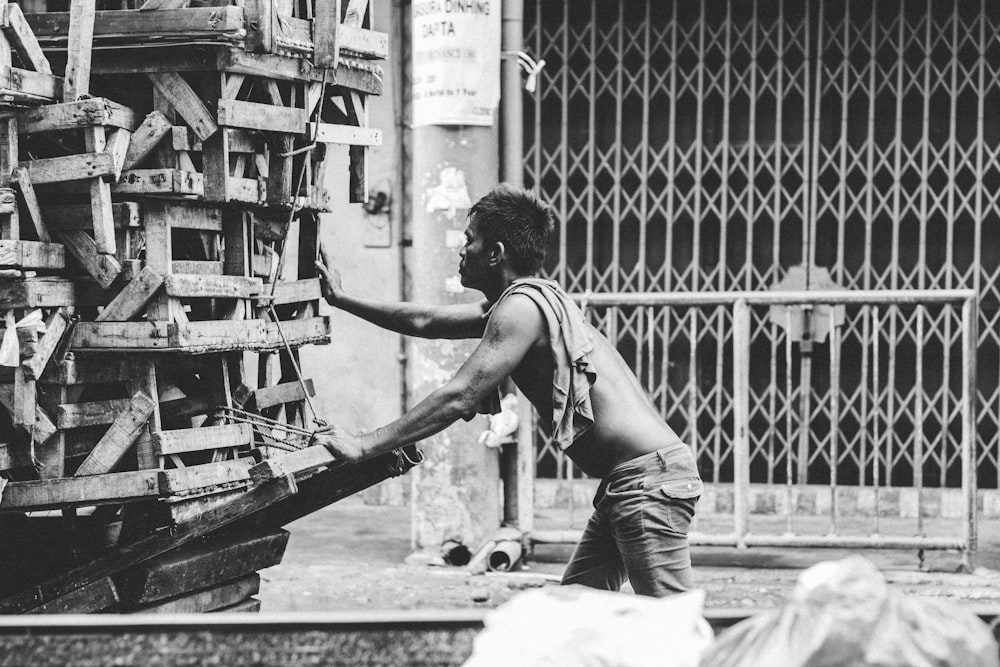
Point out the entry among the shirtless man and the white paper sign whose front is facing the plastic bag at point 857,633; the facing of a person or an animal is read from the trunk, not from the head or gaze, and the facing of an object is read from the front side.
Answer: the white paper sign

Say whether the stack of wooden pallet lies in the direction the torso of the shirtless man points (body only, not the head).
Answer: yes

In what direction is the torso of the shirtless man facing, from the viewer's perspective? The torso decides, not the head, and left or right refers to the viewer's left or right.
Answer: facing to the left of the viewer

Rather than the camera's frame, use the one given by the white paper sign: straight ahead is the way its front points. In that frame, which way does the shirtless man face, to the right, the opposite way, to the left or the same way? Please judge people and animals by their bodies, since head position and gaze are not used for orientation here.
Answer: to the right

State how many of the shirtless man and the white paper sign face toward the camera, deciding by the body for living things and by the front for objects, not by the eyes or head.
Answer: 1

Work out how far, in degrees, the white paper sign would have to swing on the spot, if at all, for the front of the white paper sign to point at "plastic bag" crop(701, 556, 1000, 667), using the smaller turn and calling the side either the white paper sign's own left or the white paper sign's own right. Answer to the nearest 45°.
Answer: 0° — it already faces it

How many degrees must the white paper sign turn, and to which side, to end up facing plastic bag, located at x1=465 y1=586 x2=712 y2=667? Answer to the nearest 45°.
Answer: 0° — it already faces it

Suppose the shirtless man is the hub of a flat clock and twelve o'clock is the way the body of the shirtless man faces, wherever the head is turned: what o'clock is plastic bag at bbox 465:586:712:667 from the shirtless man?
The plastic bag is roughly at 9 o'clock from the shirtless man.
